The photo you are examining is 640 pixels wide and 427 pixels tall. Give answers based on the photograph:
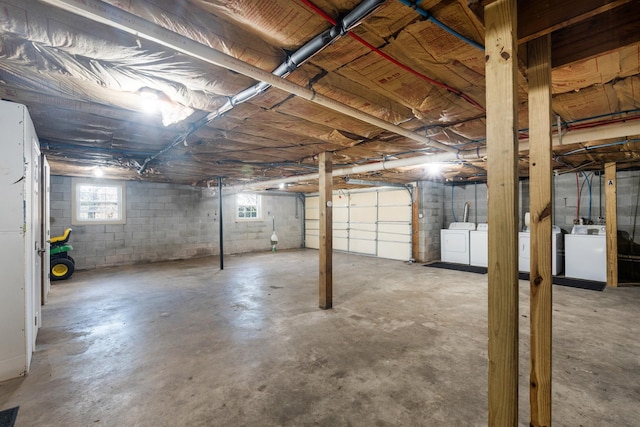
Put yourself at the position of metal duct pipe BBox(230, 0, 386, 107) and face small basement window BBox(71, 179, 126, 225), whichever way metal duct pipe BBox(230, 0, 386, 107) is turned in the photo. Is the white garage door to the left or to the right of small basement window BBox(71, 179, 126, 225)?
right

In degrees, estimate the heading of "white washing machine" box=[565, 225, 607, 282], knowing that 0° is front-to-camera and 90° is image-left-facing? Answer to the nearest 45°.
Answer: approximately 0°

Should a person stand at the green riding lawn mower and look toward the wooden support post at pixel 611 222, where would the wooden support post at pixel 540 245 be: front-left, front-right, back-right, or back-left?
front-right

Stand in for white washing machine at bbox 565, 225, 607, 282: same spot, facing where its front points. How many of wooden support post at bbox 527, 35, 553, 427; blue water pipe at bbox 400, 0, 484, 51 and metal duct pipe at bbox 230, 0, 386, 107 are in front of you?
3

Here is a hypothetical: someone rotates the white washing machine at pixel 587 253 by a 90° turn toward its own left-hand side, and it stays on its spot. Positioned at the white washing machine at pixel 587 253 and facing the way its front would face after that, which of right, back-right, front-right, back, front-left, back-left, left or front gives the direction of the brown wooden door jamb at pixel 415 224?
back

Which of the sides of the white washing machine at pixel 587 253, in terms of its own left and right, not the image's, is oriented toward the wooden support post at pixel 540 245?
front

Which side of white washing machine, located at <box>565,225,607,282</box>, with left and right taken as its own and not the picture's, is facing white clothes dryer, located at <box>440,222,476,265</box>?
right

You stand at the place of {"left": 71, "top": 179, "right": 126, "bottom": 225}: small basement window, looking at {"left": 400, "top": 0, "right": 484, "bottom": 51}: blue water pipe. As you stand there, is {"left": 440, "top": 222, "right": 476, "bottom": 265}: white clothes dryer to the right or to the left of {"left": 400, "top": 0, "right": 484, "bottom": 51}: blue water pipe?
left

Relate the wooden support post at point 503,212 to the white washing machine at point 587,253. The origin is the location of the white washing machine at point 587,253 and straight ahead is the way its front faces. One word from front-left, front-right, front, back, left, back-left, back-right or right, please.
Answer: front

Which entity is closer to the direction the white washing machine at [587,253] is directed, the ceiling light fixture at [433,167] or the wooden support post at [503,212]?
the wooden support post

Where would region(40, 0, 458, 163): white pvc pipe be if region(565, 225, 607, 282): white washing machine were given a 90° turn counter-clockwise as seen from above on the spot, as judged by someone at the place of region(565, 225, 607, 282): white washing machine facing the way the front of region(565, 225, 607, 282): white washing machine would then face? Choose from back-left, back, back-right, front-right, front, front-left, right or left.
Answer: right

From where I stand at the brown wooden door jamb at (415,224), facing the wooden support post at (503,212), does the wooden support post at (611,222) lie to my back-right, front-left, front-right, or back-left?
front-left

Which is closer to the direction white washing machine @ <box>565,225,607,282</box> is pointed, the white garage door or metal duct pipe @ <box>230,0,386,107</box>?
the metal duct pipe
